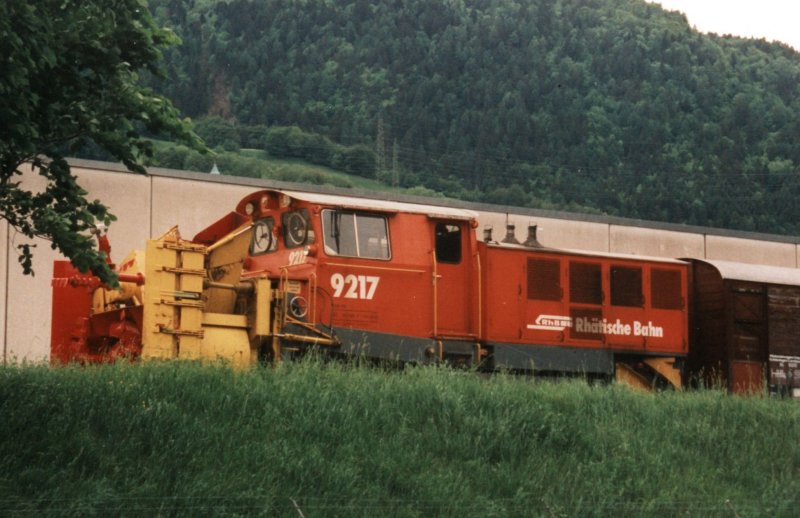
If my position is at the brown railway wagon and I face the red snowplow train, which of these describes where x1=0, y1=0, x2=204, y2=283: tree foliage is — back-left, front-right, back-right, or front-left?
front-left

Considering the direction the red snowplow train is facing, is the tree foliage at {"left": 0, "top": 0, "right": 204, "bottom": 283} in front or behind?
in front

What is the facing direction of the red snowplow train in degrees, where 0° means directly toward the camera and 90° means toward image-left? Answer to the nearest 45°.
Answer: approximately 45°

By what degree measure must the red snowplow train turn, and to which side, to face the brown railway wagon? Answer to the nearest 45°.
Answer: approximately 180°

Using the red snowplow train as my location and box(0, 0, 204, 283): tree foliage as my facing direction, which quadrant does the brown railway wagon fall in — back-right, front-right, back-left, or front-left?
back-left

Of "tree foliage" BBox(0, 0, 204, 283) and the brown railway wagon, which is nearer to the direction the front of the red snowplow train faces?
the tree foliage

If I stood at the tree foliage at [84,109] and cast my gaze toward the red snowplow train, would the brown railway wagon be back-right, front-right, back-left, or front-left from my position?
front-right

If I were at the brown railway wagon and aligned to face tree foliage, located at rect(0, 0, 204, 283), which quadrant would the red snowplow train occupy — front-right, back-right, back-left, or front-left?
front-right

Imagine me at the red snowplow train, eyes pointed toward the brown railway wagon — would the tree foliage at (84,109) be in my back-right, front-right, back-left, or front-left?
back-right
